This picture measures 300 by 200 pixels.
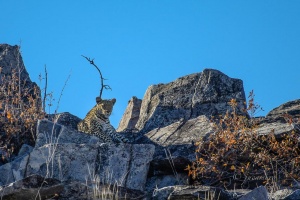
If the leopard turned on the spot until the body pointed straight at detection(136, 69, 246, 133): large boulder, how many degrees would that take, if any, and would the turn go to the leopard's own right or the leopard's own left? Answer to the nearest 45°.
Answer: approximately 45° to the leopard's own left

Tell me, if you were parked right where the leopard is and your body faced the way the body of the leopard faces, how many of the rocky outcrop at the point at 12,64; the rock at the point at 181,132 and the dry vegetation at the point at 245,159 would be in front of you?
2

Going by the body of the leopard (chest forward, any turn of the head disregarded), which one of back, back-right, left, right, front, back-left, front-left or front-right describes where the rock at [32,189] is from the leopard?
front-right

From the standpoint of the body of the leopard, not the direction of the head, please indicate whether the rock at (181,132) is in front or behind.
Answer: in front

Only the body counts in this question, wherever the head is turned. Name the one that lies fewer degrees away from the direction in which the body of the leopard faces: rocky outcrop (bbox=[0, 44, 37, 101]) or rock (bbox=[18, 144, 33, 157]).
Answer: the rock

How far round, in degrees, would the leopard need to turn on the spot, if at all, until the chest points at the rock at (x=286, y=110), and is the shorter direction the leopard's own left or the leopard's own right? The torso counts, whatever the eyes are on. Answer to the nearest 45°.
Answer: approximately 45° to the leopard's own left

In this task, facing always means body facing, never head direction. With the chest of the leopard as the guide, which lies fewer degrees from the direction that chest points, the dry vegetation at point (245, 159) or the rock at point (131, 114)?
the dry vegetation

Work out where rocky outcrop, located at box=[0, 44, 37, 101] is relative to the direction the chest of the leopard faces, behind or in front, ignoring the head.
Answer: behind
